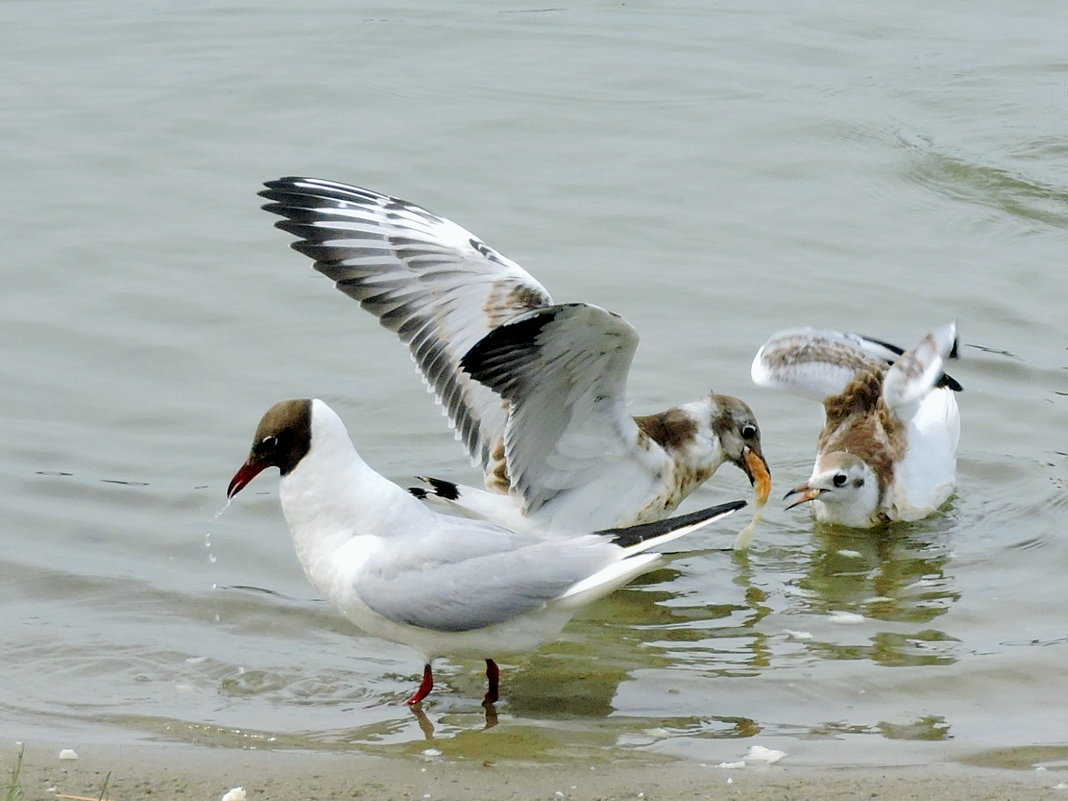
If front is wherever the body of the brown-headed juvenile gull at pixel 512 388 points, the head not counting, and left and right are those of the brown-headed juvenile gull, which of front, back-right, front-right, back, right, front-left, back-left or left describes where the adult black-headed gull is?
right

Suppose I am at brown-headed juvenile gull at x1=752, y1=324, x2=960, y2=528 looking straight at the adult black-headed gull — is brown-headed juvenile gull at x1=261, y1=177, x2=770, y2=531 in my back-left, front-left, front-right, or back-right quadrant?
front-right

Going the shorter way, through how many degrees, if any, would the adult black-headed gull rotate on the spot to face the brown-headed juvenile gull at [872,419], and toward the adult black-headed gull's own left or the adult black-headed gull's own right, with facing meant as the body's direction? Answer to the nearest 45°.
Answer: approximately 135° to the adult black-headed gull's own right

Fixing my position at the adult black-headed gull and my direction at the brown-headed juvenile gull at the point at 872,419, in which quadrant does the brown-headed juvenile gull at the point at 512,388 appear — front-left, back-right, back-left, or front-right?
front-left

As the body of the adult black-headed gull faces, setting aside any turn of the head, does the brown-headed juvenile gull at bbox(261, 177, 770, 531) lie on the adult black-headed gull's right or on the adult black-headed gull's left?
on the adult black-headed gull's right

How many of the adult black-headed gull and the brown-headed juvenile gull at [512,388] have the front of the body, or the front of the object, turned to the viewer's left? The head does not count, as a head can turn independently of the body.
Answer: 1

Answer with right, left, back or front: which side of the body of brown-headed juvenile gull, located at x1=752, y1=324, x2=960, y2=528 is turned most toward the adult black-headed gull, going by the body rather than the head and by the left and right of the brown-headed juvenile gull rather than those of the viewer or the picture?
front

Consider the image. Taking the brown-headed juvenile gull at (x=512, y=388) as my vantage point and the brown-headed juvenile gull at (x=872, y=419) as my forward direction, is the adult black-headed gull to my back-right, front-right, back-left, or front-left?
back-right

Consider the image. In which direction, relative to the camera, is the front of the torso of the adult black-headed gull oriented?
to the viewer's left

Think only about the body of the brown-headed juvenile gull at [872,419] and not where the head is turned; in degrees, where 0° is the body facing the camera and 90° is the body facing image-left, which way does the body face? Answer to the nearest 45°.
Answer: approximately 45°

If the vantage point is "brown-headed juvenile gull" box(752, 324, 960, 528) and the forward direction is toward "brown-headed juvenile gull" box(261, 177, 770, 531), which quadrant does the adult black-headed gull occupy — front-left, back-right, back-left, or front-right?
front-left

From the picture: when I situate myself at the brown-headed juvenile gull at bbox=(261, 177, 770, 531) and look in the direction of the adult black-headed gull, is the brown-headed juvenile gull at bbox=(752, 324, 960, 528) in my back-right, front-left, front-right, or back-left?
back-left

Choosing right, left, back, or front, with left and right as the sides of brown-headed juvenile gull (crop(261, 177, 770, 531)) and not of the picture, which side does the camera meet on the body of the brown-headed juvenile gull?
right

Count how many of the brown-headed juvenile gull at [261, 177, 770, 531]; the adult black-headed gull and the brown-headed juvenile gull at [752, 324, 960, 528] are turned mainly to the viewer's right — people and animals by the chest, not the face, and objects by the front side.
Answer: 1

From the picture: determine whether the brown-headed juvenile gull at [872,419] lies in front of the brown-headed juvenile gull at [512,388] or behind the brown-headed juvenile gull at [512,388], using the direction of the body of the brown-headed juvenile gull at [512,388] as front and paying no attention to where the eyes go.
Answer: in front

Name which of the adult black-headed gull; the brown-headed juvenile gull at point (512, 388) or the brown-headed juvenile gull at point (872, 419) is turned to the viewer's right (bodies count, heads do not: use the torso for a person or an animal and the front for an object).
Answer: the brown-headed juvenile gull at point (512, 388)
